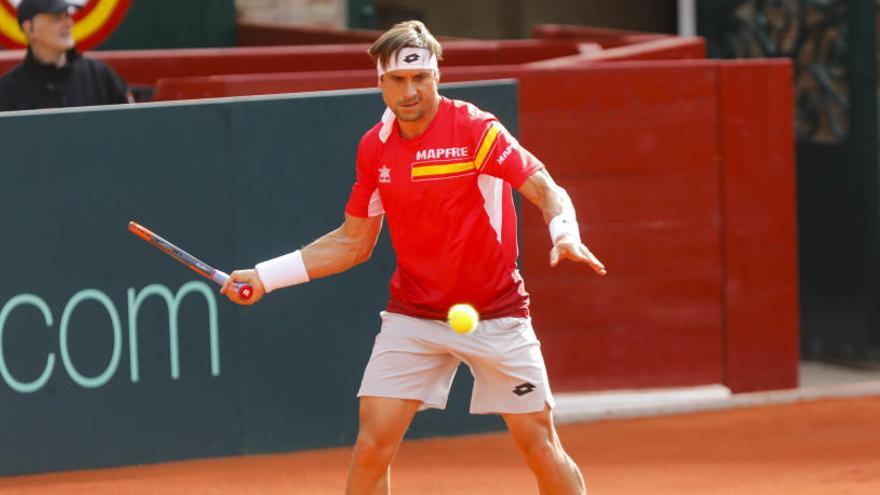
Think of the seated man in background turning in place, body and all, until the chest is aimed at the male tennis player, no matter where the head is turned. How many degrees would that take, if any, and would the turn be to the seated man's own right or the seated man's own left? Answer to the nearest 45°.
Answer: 0° — they already face them
